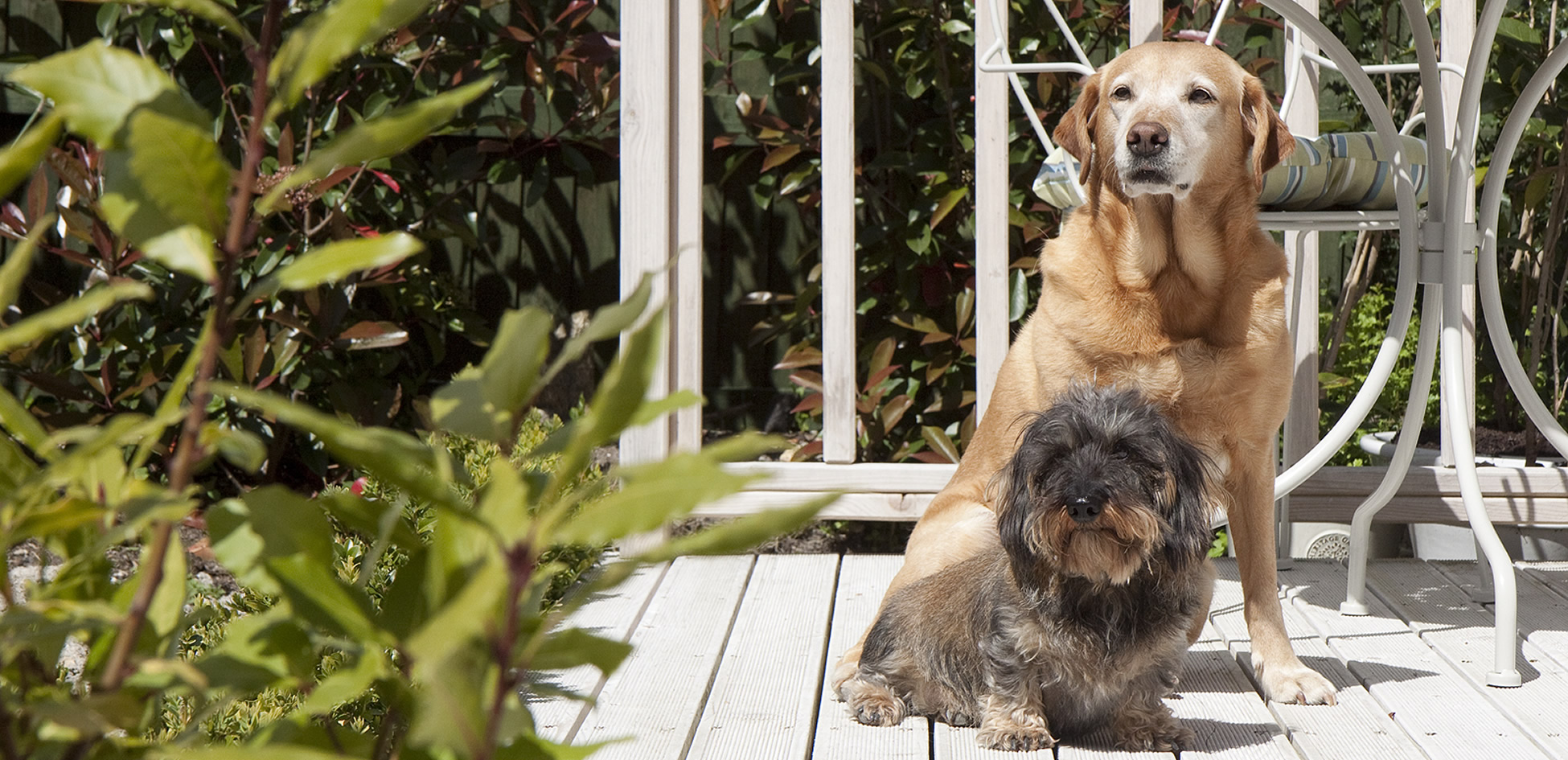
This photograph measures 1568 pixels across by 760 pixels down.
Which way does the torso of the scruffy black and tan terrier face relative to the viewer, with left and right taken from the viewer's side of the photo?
facing the viewer and to the right of the viewer

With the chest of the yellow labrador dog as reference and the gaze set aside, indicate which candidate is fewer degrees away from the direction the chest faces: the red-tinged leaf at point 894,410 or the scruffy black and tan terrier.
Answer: the scruffy black and tan terrier

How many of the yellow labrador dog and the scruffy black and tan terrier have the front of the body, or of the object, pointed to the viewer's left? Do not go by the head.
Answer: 0

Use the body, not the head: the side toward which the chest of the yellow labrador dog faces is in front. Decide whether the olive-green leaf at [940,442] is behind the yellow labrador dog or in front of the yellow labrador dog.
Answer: behind

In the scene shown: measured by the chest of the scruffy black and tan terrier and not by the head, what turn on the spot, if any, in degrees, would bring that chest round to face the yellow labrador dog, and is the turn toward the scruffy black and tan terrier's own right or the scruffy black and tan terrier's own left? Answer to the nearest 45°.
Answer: approximately 135° to the scruffy black and tan terrier's own left

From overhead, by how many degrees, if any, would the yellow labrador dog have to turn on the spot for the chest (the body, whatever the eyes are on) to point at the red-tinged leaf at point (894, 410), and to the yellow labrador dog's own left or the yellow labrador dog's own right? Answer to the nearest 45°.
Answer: approximately 135° to the yellow labrador dog's own right

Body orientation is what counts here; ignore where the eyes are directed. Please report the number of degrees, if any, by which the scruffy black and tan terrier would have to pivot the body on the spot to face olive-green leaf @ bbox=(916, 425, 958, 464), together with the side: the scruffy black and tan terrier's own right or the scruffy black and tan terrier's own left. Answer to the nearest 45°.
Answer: approximately 135° to the scruffy black and tan terrier's own left

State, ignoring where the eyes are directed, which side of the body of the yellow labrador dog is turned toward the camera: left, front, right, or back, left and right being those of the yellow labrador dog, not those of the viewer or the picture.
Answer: front

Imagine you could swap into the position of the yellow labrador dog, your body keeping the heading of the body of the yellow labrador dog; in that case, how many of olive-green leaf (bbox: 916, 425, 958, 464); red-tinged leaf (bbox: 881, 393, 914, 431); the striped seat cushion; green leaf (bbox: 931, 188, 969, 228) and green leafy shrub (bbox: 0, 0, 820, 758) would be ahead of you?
1

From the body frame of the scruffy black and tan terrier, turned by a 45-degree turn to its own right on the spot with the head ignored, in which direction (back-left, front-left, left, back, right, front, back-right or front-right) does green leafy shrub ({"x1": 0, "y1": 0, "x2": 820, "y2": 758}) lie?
front

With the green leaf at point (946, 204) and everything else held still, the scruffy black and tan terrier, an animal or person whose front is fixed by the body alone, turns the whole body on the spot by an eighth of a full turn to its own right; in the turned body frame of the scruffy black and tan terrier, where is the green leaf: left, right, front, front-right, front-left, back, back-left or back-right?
back

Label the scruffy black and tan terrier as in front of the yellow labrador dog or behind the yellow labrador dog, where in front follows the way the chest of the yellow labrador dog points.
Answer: in front
